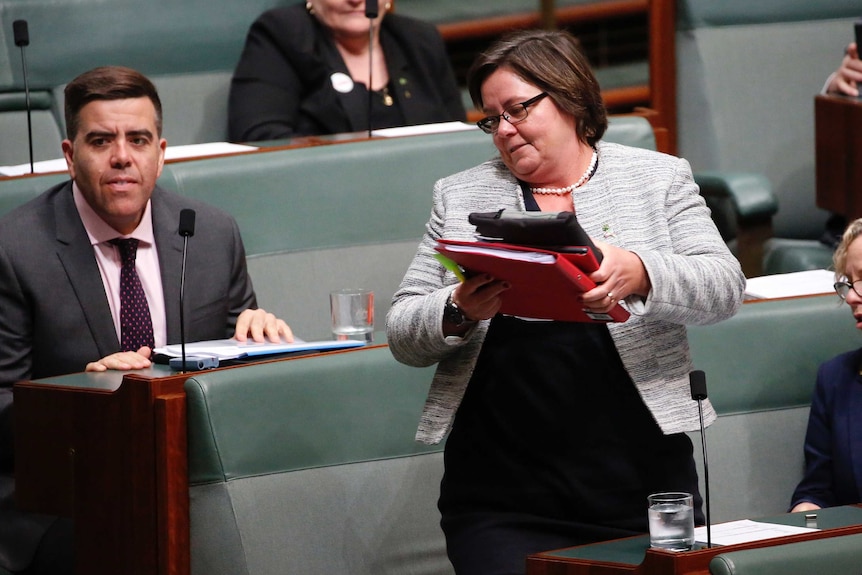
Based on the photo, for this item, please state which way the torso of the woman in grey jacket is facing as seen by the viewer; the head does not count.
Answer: toward the camera

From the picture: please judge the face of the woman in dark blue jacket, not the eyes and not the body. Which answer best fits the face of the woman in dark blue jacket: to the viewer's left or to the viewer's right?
to the viewer's left

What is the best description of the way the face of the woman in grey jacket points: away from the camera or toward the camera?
toward the camera

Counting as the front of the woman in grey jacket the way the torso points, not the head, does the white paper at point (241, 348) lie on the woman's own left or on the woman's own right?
on the woman's own right

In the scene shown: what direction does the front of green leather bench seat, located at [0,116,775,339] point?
toward the camera

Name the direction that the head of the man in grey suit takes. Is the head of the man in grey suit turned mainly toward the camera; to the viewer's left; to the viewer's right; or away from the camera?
toward the camera

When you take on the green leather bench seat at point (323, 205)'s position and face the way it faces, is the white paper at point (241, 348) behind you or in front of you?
in front

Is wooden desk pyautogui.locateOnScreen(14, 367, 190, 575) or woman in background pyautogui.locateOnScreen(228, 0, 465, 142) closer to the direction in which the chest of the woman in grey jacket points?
the wooden desk
